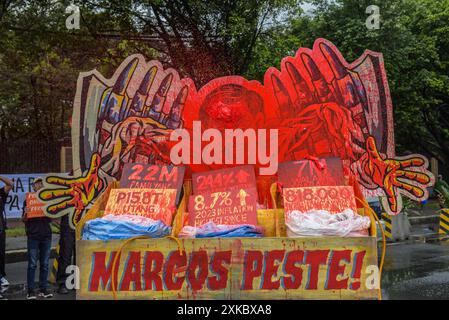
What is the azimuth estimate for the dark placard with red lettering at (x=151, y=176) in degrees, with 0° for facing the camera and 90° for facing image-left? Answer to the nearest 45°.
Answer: approximately 0°

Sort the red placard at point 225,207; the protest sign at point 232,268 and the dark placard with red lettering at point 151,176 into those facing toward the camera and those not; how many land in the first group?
3

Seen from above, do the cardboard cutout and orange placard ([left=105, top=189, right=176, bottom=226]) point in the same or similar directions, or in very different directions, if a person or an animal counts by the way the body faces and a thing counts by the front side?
same or similar directions

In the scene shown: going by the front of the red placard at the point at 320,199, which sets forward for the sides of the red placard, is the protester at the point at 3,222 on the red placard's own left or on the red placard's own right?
on the red placard's own right

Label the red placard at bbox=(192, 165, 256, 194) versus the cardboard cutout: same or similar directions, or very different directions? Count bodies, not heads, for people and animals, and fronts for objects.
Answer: same or similar directions

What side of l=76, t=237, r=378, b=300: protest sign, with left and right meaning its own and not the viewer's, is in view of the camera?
front

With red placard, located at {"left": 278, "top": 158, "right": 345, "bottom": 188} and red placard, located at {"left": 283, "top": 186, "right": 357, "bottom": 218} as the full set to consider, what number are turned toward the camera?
2

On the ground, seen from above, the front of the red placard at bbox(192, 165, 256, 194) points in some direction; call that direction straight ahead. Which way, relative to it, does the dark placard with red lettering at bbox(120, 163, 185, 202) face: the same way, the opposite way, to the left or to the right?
the same way

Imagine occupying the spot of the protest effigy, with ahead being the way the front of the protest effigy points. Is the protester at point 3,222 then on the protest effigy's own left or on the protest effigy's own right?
on the protest effigy's own right

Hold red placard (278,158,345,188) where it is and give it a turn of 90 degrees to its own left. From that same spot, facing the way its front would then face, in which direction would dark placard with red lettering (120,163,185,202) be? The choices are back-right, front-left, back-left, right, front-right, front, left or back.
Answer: back

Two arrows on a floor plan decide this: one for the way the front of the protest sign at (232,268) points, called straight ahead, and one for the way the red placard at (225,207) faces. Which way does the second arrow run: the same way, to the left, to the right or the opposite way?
the same way

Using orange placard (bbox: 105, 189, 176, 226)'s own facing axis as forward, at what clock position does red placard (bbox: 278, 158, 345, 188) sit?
red placard (bbox: 278, 158, 345, 188) is roughly at 9 o'clock from orange placard (bbox: 105, 189, 176, 226).

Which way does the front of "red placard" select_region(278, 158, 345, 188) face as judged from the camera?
facing the viewer

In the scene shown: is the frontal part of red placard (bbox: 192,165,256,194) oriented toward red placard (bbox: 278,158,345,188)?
no

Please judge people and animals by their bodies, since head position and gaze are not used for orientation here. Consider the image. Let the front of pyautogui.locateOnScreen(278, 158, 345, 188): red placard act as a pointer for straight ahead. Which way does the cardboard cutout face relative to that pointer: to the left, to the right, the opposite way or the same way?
the same way

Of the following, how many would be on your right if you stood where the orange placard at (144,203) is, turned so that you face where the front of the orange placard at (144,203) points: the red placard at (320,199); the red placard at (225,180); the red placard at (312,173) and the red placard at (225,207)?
0

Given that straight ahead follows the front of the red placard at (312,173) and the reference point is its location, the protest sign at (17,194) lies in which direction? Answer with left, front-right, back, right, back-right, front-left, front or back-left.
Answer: back-right

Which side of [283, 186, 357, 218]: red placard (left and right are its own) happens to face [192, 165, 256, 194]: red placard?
right
